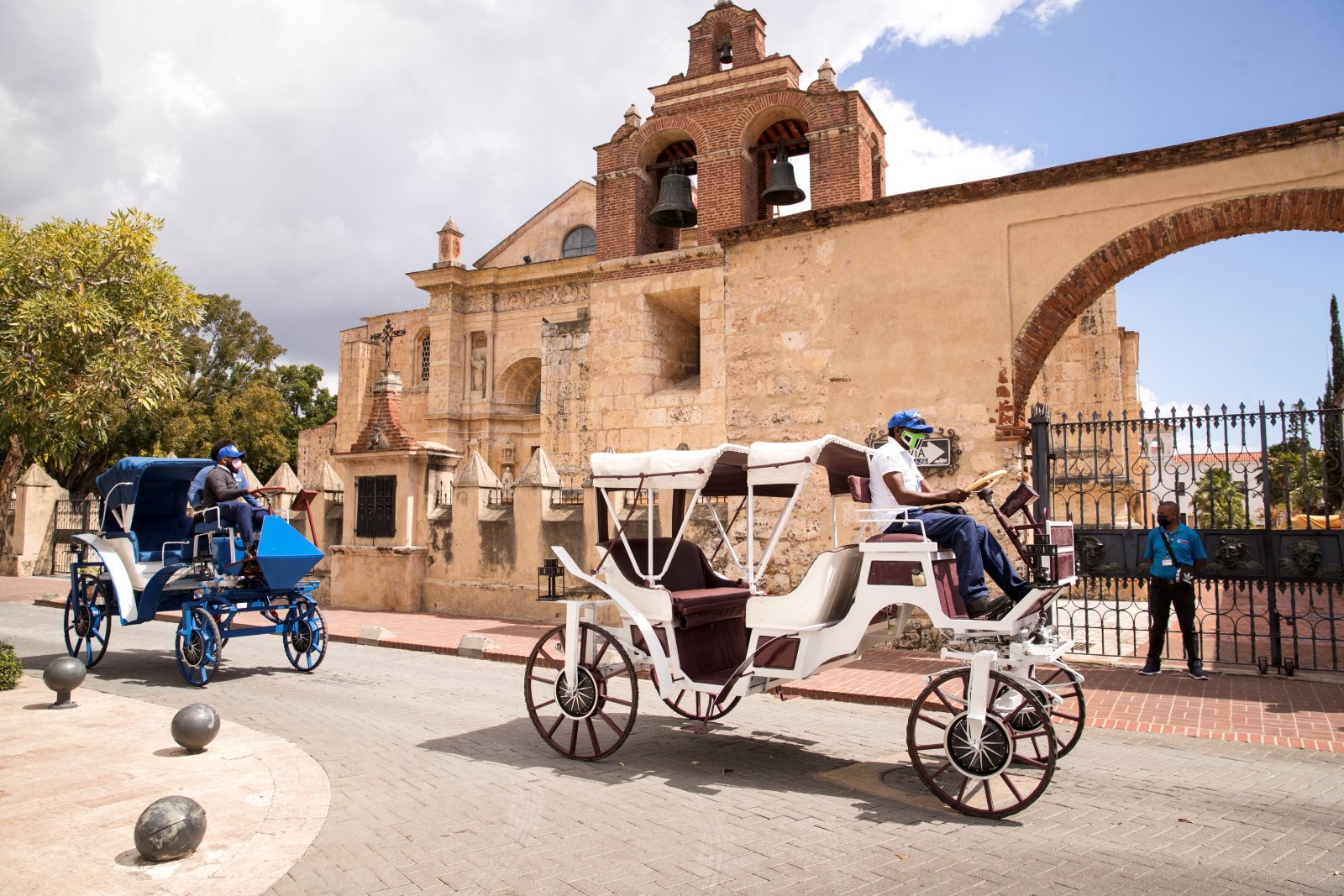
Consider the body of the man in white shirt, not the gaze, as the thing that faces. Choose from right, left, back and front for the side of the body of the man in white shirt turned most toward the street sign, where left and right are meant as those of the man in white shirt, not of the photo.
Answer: left

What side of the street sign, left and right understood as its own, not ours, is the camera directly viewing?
front

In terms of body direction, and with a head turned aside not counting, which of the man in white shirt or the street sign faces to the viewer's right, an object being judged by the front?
the man in white shirt

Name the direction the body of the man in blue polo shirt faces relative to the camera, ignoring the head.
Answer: toward the camera

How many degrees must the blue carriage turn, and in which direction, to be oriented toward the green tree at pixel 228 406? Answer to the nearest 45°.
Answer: approximately 135° to its left

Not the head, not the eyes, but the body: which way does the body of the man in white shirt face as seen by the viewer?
to the viewer's right

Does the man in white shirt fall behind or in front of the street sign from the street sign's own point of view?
in front

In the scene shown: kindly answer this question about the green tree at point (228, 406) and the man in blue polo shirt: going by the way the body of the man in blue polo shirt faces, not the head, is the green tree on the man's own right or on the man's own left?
on the man's own right

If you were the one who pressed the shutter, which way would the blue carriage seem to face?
facing the viewer and to the right of the viewer

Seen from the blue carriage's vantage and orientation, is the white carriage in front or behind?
in front

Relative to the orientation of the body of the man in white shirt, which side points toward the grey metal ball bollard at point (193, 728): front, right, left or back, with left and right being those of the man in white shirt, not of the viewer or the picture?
back

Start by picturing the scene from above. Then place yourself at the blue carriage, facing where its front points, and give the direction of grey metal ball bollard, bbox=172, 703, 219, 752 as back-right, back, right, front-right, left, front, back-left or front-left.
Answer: front-right
